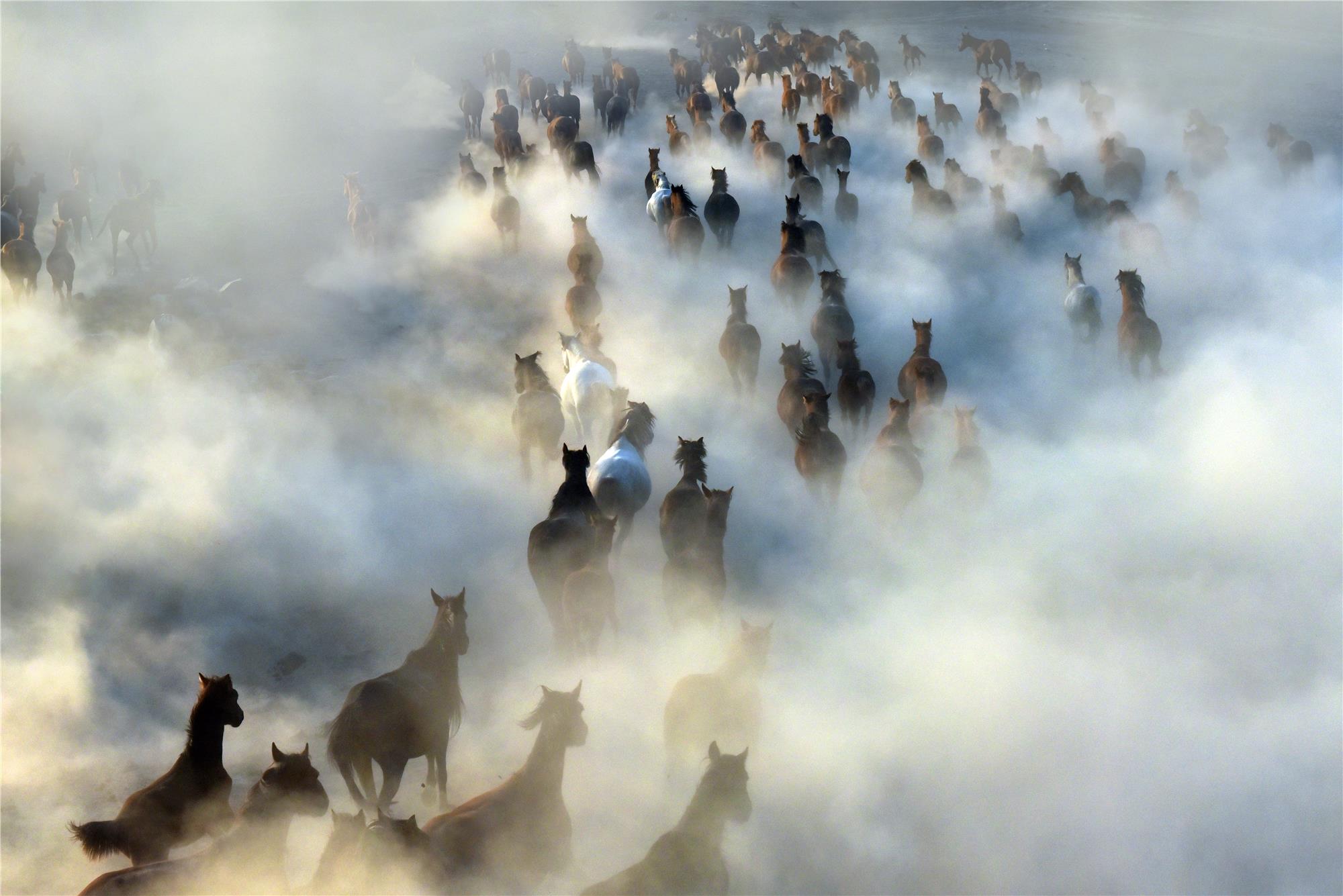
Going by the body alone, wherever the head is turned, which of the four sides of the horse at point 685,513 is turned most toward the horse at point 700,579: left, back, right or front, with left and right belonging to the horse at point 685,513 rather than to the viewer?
back

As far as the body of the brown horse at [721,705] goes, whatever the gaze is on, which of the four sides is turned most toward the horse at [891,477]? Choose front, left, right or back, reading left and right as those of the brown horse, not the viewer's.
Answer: front

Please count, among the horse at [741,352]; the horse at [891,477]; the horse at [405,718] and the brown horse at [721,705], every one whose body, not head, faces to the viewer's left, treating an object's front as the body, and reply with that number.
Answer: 0

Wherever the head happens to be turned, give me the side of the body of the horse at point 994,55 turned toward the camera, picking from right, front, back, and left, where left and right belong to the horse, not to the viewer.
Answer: left

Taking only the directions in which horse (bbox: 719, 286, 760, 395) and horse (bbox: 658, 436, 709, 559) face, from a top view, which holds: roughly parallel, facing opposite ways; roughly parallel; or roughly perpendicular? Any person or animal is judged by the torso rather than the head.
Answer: roughly parallel

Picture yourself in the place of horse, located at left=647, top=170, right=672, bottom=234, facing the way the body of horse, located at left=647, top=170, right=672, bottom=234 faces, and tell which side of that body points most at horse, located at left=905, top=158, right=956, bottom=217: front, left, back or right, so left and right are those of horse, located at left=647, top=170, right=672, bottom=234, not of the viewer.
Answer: right

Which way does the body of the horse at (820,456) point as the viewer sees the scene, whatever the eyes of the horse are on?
away from the camera

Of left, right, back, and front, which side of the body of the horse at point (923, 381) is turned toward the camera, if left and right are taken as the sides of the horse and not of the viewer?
back

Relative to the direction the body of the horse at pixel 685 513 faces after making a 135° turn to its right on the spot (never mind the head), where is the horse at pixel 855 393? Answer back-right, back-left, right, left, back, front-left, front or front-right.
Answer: left
